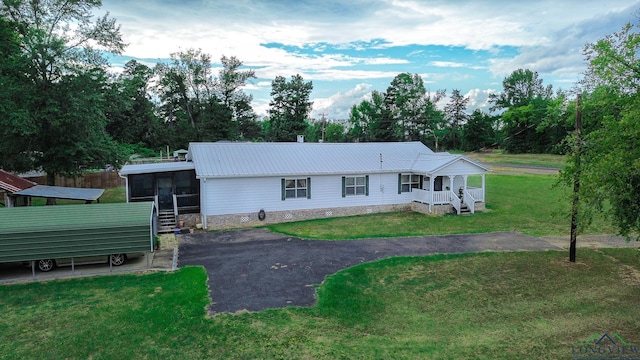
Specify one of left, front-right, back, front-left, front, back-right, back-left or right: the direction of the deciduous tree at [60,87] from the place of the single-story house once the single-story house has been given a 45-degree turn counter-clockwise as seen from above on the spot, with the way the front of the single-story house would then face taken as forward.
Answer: back

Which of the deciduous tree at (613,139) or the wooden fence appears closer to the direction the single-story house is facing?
the deciduous tree

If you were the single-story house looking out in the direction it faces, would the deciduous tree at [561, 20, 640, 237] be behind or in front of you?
in front

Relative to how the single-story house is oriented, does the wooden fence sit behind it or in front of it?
behind

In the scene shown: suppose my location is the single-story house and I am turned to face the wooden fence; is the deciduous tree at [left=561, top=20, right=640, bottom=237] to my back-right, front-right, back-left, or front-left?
back-left

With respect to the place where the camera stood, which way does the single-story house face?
facing the viewer and to the right of the viewer
